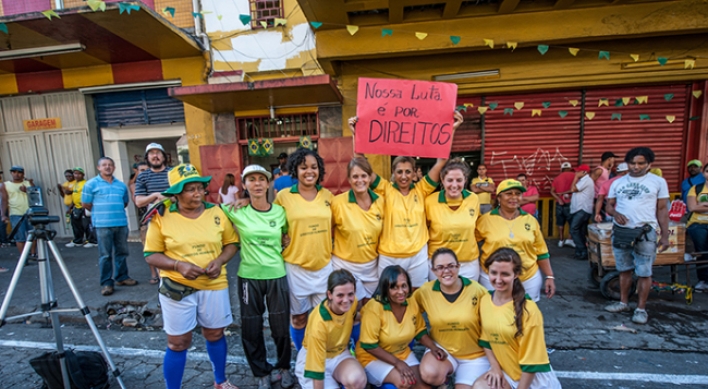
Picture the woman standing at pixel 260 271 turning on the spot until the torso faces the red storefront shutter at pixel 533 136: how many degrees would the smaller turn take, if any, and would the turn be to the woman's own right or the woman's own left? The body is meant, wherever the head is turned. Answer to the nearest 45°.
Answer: approximately 135° to the woman's own left

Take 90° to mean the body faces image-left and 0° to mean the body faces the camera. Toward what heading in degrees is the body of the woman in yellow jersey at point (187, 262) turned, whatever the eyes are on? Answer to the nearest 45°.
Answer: approximately 315°

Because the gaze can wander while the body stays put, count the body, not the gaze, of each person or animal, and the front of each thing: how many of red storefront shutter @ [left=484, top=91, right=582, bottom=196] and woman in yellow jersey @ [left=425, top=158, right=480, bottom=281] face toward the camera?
2

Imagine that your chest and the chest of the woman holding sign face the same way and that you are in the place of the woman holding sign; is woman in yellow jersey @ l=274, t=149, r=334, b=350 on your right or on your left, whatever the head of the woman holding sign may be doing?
on your right

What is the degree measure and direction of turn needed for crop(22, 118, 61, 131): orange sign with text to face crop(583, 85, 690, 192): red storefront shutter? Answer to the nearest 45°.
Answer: approximately 45° to its left

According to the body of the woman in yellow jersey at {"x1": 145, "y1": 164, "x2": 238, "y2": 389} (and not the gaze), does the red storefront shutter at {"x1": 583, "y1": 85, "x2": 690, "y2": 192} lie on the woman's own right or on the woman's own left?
on the woman's own left

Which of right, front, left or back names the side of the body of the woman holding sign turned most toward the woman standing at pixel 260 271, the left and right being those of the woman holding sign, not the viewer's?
right

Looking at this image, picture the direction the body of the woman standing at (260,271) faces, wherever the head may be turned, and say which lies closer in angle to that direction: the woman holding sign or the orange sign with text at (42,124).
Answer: the woman holding sign
